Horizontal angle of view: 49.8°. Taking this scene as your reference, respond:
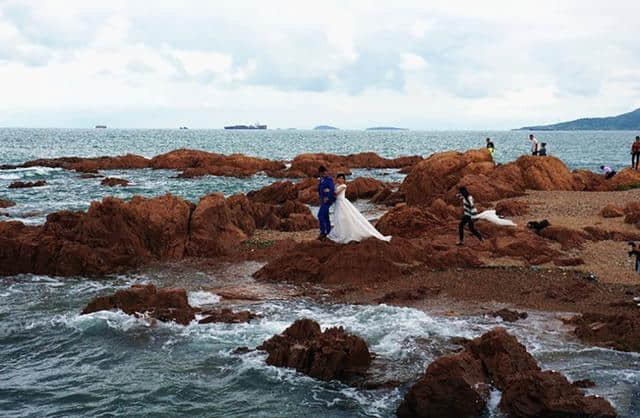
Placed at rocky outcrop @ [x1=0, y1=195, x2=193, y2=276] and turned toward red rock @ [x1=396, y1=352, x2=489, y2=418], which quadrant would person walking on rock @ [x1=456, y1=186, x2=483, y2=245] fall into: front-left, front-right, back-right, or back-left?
front-left

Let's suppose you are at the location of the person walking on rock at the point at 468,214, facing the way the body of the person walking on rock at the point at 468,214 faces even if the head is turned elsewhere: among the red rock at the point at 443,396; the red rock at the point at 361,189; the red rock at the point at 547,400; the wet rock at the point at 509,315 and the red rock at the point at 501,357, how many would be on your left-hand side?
4

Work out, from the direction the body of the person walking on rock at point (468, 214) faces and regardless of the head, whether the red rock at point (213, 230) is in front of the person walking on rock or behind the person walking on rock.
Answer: in front

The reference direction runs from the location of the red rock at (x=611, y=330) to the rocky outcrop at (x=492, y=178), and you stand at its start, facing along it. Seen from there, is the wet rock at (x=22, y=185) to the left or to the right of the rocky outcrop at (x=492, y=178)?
left

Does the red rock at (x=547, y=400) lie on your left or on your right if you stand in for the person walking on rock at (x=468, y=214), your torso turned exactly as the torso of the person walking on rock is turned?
on your left

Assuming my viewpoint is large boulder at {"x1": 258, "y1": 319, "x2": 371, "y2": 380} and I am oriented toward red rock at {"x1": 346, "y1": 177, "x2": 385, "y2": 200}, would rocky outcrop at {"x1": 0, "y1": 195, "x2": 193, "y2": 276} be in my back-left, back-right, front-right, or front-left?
front-left

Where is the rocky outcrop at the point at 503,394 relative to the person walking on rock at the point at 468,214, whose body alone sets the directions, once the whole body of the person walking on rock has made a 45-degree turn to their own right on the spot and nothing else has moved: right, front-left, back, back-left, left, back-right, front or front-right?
back-left

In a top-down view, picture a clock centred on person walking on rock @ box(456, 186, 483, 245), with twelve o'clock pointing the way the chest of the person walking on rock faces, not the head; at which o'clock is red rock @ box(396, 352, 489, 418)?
The red rock is roughly at 9 o'clock from the person walking on rock.

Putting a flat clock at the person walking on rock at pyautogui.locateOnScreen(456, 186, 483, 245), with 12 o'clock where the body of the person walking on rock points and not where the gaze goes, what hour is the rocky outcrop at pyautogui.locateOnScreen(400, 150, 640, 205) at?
The rocky outcrop is roughly at 3 o'clock from the person walking on rock.

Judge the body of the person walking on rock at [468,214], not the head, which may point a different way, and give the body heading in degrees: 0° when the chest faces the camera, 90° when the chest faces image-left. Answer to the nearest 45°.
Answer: approximately 90°

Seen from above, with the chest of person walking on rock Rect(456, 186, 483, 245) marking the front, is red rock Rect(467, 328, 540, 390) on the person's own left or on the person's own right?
on the person's own left

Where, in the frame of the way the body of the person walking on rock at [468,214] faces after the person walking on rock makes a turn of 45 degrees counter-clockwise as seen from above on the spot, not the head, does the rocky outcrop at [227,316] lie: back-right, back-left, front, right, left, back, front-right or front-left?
front

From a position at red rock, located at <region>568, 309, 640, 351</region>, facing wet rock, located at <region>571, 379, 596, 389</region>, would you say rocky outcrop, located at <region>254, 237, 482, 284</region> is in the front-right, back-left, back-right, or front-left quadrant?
back-right

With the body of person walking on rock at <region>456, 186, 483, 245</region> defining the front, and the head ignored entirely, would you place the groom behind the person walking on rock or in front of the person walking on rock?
in front

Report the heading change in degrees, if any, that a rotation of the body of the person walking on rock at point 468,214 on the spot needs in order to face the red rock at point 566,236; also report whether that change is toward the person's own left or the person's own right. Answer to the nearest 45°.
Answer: approximately 180°

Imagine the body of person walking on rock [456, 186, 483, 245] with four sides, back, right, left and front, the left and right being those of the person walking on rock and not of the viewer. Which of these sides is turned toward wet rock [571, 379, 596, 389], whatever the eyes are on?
left
